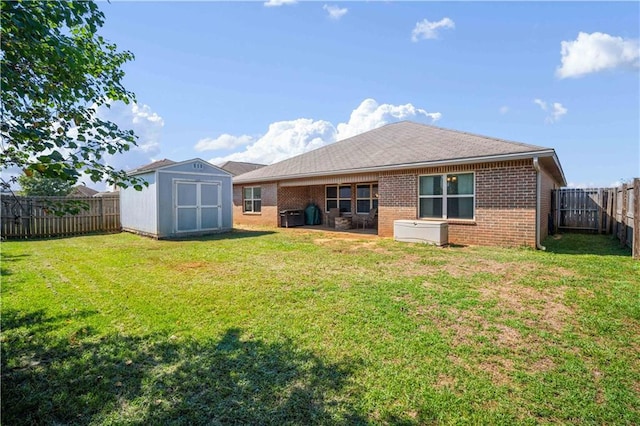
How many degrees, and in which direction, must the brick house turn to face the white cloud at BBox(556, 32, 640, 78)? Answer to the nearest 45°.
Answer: approximately 45° to its right

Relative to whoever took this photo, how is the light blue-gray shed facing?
facing the viewer and to the right of the viewer

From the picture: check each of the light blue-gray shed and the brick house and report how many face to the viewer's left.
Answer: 0

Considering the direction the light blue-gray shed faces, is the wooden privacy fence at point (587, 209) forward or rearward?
forward

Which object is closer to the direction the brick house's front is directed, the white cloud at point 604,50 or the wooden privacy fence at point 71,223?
the white cloud

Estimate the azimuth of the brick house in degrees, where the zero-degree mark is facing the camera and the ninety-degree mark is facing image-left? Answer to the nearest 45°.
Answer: approximately 225°

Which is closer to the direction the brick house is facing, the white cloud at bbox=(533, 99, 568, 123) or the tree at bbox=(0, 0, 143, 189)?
the white cloud
